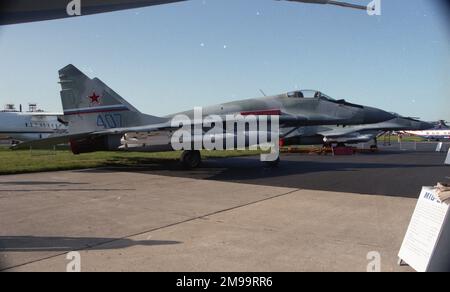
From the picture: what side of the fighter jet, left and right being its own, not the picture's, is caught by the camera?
right

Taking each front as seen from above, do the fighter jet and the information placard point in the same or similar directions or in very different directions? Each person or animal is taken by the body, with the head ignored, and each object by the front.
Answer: very different directions

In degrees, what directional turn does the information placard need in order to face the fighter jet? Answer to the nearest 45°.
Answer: approximately 90° to its right

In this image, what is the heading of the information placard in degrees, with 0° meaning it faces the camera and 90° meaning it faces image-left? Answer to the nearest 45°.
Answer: approximately 45°

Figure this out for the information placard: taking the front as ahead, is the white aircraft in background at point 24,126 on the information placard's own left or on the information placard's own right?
on the information placard's own right

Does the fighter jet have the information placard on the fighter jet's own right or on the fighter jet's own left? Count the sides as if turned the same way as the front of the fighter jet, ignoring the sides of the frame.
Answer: on the fighter jet's own right
